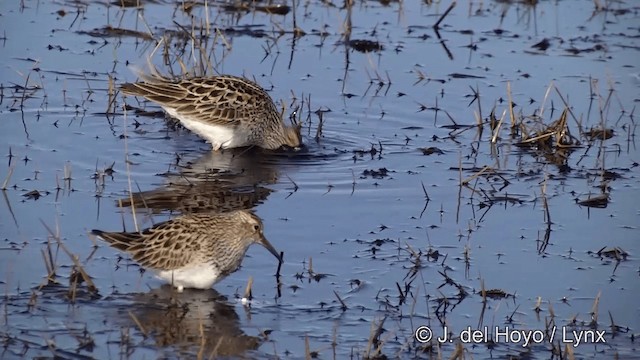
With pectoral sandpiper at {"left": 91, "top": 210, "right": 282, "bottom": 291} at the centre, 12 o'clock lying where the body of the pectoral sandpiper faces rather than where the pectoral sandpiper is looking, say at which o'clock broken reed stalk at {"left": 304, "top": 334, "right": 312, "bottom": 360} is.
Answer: The broken reed stalk is roughly at 2 o'clock from the pectoral sandpiper.

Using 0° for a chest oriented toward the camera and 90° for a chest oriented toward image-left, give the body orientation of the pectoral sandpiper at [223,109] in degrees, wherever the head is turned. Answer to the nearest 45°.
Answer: approximately 270°

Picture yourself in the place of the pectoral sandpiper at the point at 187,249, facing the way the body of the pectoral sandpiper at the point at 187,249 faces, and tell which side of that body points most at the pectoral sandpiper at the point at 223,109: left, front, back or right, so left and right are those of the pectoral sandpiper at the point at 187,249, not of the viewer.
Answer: left

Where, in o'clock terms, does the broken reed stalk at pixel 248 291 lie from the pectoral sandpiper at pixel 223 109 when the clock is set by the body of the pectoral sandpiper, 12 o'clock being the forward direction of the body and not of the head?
The broken reed stalk is roughly at 3 o'clock from the pectoral sandpiper.

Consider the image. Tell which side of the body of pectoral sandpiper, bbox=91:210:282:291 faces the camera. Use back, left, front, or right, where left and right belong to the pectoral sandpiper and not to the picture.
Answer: right

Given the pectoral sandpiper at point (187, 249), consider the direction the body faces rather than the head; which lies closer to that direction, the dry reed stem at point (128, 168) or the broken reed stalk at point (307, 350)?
the broken reed stalk

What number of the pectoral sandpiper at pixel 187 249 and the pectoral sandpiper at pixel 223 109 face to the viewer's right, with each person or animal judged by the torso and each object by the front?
2

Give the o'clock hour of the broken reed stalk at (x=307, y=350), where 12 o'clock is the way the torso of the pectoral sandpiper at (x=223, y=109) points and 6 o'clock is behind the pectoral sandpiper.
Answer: The broken reed stalk is roughly at 3 o'clock from the pectoral sandpiper.

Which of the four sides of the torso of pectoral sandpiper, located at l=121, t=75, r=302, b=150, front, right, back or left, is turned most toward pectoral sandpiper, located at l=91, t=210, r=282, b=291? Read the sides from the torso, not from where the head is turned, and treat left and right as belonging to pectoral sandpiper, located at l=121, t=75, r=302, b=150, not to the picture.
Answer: right
